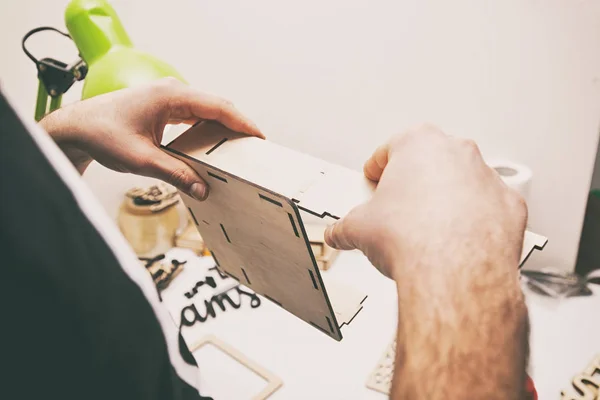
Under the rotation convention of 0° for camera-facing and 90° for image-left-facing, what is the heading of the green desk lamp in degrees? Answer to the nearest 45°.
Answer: approximately 270°

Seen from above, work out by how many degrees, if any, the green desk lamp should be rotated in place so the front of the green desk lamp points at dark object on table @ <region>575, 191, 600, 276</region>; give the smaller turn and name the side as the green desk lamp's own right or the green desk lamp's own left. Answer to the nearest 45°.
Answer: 0° — it already faces it
